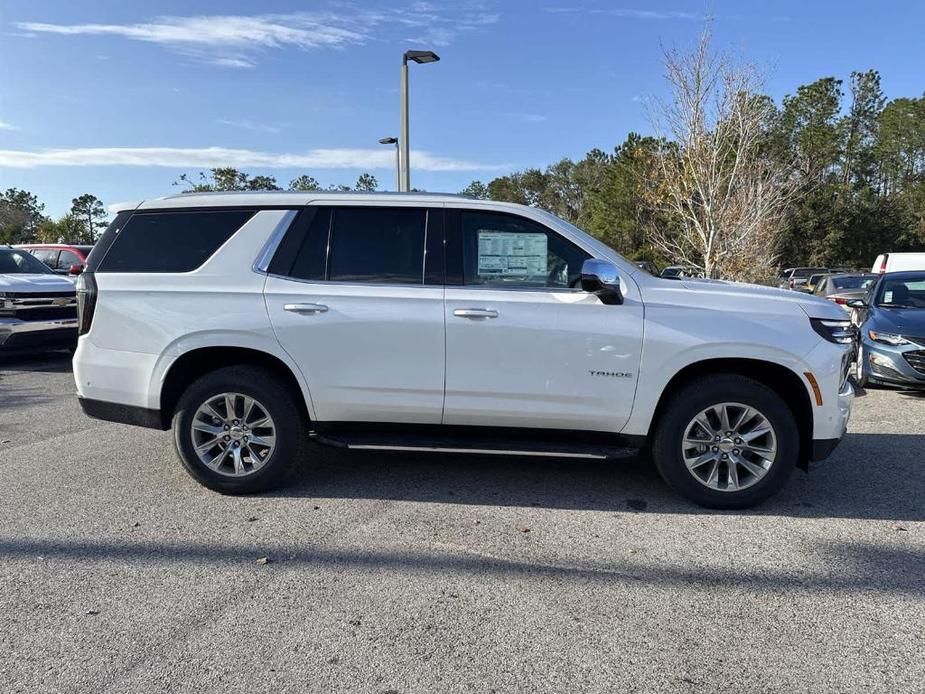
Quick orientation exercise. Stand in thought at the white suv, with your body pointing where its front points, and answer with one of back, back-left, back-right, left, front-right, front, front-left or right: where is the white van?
front-left

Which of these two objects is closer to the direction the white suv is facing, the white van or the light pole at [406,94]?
the white van

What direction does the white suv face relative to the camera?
to the viewer's right

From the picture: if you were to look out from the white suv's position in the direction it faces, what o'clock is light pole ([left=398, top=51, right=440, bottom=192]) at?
The light pole is roughly at 9 o'clock from the white suv.

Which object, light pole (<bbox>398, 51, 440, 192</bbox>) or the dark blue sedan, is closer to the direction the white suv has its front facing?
the dark blue sedan

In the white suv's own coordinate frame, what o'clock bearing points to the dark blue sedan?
The dark blue sedan is roughly at 11 o'clock from the white suv.
